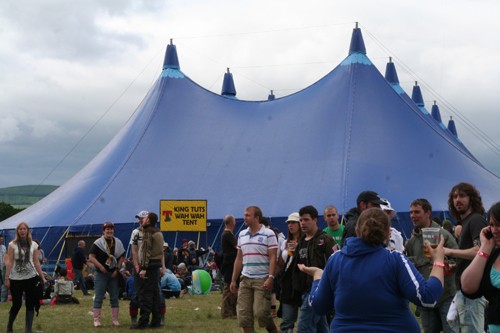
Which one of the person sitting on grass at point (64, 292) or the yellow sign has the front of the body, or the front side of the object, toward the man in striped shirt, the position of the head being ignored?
the yellow sign

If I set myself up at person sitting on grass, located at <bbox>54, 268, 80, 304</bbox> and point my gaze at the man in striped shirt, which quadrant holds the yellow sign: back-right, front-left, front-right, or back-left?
back-left

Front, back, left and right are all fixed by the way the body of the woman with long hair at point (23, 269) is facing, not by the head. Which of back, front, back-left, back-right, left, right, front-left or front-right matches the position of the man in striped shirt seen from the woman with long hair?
front-left

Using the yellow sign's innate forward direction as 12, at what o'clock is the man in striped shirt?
The man in striped shirt is roughly at 12 o'clock from the yellow sign.

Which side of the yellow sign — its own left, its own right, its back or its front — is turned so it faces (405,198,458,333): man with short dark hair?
front

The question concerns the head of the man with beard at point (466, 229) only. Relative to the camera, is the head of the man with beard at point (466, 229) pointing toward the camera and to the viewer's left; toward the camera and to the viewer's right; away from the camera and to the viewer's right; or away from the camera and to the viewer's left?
toward the camera and to the viewer's left

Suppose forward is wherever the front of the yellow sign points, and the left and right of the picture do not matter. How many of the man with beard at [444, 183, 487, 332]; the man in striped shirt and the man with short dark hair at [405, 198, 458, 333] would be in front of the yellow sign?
3
